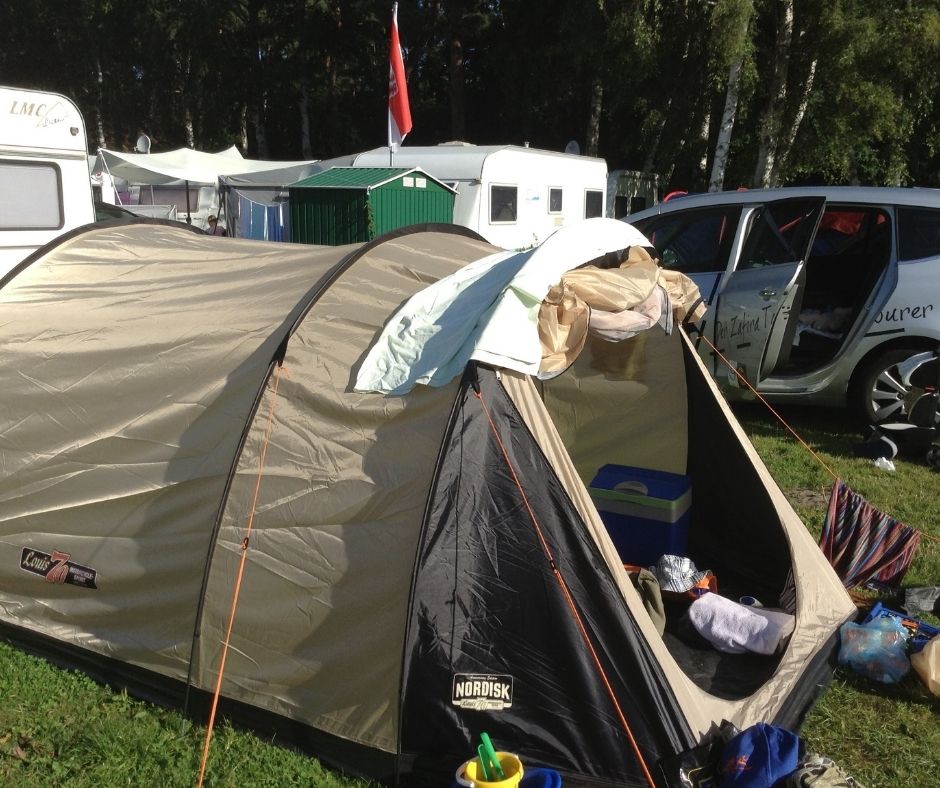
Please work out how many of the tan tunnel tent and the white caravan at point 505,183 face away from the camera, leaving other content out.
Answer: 0

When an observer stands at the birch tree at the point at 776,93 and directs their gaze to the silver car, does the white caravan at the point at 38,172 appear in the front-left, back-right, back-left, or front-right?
front-right

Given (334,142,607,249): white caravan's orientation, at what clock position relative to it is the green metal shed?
The green metal shed is roughly at 12 o'clock from the white caravan.

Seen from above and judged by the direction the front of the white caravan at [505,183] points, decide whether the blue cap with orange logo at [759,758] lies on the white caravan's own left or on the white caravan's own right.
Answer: on the white caravan's own left

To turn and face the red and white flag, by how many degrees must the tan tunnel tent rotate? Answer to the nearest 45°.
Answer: approximately 135° to its left

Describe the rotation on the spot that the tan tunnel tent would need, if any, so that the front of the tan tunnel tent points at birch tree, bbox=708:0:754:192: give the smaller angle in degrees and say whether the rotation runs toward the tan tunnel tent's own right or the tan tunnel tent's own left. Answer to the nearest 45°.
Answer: approximately 90° to the tan tunnel tent's own left

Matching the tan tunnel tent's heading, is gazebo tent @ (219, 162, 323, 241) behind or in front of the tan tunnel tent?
behind

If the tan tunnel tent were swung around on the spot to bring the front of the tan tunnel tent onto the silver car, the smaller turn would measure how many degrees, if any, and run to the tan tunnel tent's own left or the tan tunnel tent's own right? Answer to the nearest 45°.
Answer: approximately 90° to the tan tunnel tent's own left

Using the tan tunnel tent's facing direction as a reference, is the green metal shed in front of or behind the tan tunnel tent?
behind

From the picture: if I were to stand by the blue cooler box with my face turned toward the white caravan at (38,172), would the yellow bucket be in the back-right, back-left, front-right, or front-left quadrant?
back-left

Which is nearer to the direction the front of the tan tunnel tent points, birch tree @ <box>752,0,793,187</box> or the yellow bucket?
the yellow bucket

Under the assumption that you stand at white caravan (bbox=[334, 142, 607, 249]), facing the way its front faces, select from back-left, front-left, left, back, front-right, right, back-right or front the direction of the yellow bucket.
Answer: front-left

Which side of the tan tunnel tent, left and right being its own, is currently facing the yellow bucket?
front

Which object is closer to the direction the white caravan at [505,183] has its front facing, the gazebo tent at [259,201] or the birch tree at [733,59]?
the gazebo tent

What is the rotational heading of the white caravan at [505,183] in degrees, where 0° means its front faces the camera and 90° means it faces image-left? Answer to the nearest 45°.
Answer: approximately 45°

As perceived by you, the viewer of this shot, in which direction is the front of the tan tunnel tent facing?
facing the viewer and to the right of the viewer

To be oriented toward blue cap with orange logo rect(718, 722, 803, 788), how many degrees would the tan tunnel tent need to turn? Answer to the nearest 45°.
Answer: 0° — it already faces it
